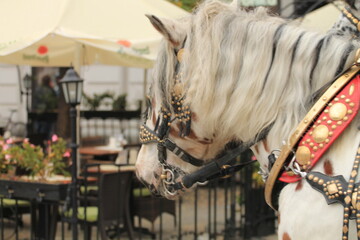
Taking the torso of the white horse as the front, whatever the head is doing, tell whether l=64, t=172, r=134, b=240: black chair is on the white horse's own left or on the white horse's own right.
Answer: on the white horse's own right

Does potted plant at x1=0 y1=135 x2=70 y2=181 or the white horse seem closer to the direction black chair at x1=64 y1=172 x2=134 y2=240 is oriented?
the potted plant

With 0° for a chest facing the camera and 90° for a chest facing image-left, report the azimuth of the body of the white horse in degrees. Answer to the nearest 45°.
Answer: approximately 90°

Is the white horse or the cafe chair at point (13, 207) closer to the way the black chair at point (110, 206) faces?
the cafe chair

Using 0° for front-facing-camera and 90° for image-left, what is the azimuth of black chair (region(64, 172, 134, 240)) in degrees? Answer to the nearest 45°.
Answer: approximately 135°

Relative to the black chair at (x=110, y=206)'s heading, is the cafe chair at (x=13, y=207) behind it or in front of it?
in front

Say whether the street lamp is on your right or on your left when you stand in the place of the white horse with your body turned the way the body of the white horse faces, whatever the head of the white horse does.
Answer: on your right

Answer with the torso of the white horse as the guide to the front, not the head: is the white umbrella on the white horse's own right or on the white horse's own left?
on the white horse's own right

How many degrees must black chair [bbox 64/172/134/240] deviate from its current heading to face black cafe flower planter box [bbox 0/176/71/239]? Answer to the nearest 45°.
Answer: approximately 45° to its left

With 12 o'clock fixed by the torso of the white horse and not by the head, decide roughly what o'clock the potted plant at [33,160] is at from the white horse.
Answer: The potted plant is roughly at 2 o'clock from the white horse.
